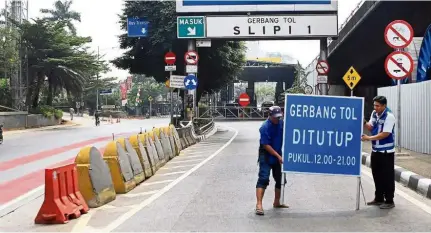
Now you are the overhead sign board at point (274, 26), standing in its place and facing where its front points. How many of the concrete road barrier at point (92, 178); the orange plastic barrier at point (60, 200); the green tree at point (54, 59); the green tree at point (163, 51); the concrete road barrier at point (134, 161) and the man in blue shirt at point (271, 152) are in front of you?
4

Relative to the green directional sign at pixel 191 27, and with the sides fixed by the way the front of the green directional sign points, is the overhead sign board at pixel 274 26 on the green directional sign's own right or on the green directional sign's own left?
on the green directional sign's own left

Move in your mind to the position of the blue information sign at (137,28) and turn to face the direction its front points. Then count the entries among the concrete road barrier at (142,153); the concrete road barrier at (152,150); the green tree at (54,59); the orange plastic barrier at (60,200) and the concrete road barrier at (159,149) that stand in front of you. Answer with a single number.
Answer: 4

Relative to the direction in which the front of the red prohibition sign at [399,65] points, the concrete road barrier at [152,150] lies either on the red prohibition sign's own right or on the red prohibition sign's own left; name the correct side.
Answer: on the red prohibition sign's own right

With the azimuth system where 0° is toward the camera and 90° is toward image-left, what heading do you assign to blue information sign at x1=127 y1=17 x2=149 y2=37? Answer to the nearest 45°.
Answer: approximately 0°

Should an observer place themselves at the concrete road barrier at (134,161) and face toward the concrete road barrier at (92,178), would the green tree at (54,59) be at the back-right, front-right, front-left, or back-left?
back-right

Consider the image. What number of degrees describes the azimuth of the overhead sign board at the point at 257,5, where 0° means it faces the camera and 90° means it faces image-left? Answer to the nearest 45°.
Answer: approximately 0°

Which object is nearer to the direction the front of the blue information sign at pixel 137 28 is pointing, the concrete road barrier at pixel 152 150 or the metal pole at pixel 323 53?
the concrete road barrier
